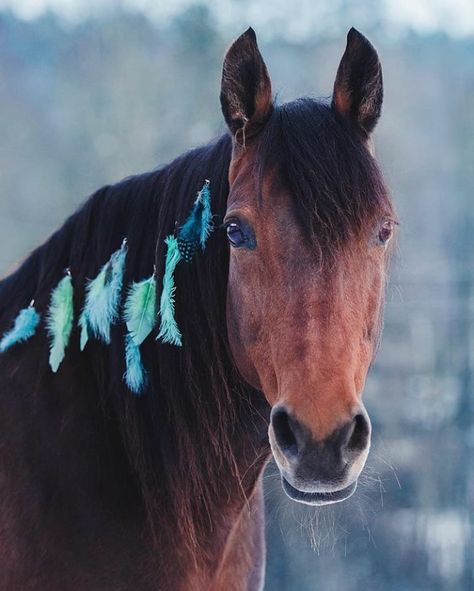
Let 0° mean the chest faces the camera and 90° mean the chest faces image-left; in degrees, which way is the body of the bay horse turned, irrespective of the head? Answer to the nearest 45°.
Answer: approximately 315°
